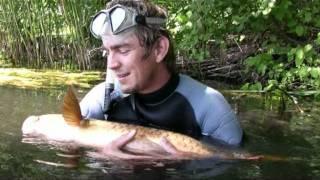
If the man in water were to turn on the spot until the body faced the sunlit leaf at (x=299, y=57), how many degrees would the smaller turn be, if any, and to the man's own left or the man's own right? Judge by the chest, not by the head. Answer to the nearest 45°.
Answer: approximately 180°

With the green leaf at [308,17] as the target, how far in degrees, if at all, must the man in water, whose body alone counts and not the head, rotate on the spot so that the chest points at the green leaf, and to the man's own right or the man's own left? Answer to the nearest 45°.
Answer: approximately 180°

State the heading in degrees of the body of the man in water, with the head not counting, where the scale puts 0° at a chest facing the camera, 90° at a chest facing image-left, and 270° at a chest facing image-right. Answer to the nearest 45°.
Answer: approximately 45°

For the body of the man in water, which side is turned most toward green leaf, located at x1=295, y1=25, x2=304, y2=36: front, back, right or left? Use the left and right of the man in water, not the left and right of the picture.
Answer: back
